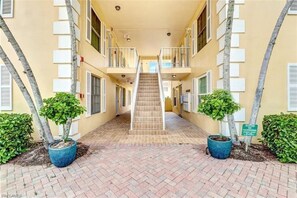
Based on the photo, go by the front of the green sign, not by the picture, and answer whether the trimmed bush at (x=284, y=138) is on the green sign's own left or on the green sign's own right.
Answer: on the green sign's own left

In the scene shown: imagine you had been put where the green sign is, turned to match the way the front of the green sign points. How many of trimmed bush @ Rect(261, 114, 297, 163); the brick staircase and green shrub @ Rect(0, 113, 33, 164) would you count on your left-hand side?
1

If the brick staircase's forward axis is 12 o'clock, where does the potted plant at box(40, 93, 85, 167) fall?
The potted plant is roughly at 1 o'clock from the brick staircase.

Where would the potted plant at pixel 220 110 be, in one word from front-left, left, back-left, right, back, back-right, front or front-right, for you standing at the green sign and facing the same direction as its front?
front-right

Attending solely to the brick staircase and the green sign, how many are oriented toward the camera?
2

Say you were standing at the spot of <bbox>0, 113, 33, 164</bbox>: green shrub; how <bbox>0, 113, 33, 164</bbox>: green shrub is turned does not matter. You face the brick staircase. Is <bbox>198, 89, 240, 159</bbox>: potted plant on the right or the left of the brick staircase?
right

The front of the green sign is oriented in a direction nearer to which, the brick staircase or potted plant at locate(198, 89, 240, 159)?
the potted plant

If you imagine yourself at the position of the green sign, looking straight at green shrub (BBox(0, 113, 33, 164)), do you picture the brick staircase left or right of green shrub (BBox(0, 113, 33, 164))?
right

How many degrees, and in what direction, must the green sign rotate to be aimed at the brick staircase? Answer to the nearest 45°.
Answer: approximately 90° to its right

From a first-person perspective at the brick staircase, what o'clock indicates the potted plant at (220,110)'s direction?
The potted plant is roughly at 11 o'clock from the brick staircase.

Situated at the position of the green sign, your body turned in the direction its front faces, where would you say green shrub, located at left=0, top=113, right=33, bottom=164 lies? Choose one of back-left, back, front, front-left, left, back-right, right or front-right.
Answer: front-right

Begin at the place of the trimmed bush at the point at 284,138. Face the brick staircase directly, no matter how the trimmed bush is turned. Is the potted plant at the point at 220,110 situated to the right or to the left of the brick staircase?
left
